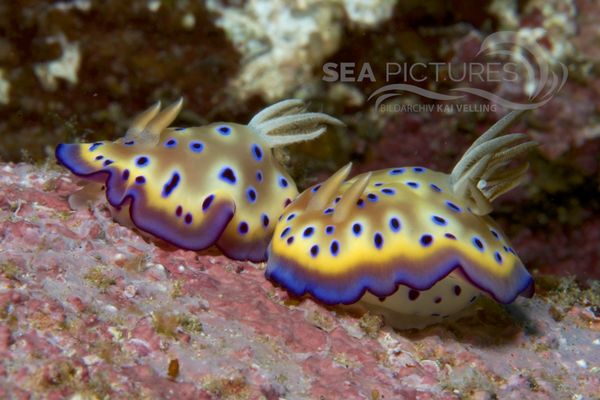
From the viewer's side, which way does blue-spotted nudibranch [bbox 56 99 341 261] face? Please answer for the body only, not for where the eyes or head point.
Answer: to the viewer's left

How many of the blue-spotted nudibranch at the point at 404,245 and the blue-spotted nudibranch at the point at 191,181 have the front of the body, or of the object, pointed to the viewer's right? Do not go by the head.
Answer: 0

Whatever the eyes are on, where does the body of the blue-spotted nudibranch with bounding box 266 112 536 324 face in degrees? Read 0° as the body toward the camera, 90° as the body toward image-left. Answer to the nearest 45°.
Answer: approximately 45°

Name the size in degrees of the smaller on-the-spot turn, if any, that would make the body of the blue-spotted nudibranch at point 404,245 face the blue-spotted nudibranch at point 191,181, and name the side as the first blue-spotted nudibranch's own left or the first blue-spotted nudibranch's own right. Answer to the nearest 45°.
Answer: approximately 45° to the first blue-spotted nudibranch's own right

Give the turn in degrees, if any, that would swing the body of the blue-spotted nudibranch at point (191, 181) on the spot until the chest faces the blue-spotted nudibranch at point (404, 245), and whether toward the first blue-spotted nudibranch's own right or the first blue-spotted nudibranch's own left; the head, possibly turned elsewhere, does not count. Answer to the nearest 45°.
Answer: approximately 135° to the first blue-spotted nudibranch's own left
